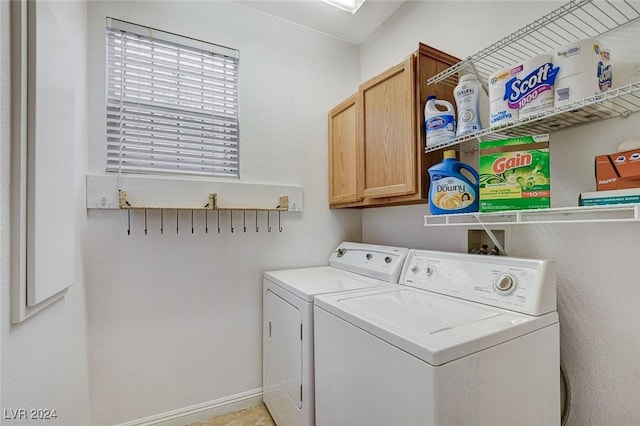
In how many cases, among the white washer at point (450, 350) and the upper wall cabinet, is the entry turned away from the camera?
0

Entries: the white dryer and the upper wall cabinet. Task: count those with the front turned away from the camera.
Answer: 0

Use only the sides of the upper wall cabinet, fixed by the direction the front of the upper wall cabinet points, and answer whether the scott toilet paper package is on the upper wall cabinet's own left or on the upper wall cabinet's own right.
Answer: on the upper wall cabinet's own left

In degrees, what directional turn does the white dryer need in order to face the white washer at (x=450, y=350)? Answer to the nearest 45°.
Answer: approximately 90° to its left

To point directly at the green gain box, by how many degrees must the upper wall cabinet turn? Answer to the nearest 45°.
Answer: approximately 90° to its left

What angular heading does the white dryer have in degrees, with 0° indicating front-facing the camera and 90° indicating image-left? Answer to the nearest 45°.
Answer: approximately 45°

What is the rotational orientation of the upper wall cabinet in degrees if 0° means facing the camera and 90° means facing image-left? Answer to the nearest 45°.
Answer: approximately 45°

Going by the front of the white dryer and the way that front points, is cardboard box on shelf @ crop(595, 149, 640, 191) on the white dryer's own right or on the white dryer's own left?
on the white dryer's own left
